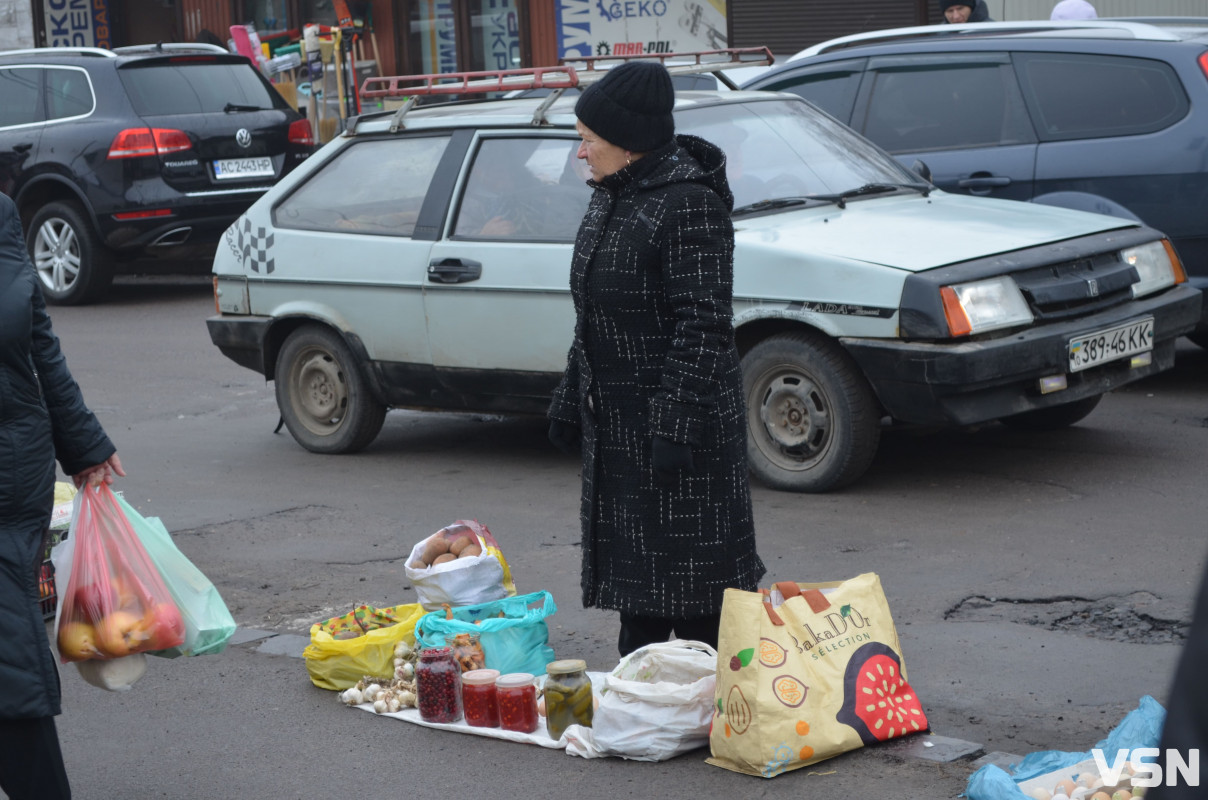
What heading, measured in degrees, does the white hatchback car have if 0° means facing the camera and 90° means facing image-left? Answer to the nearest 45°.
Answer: approximately 315°

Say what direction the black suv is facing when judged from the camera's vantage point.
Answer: facing away from the viewer and to the left of the viewer

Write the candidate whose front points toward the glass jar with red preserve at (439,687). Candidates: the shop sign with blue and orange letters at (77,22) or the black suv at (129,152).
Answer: the shop sign with blue and orange letters
